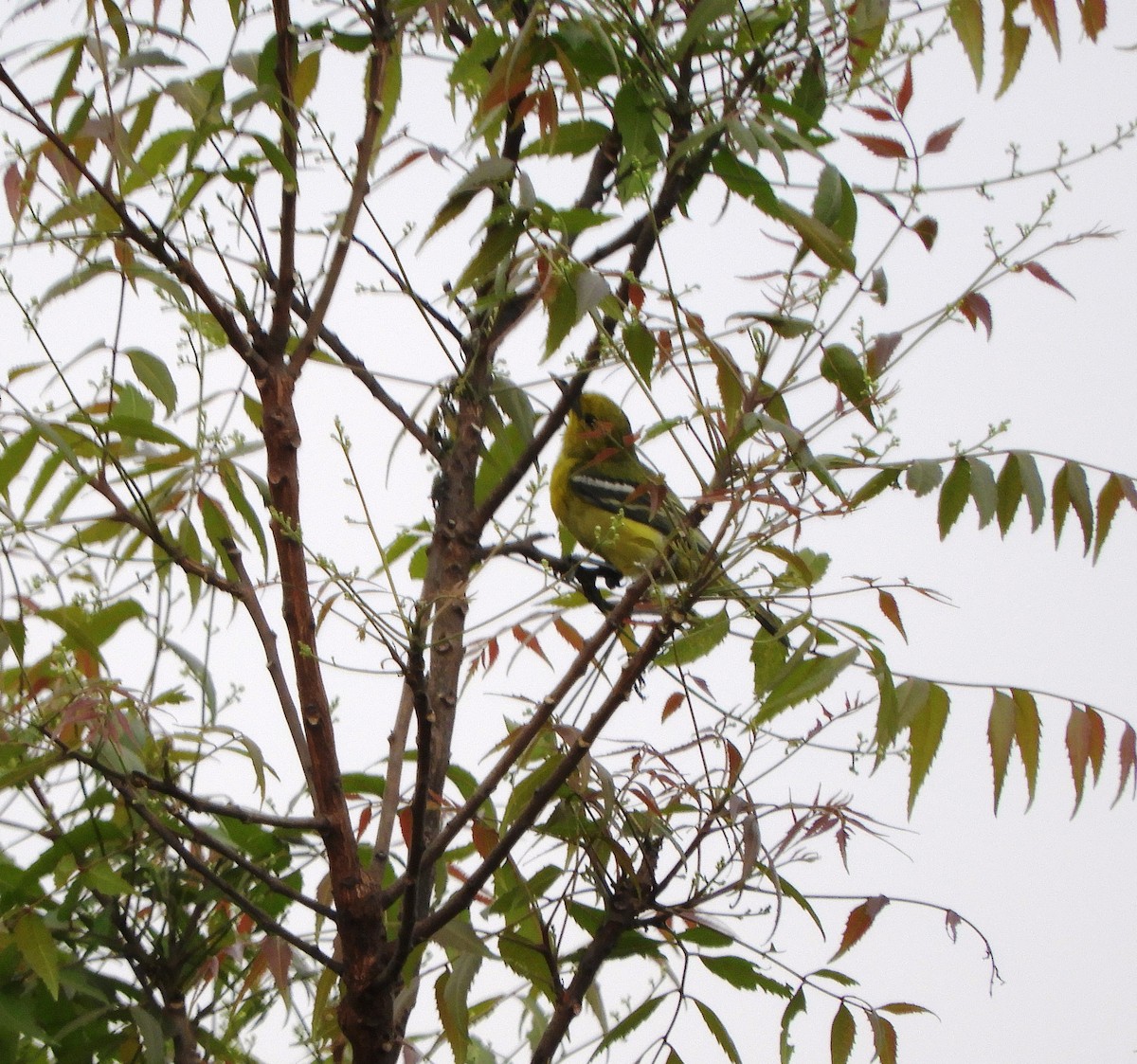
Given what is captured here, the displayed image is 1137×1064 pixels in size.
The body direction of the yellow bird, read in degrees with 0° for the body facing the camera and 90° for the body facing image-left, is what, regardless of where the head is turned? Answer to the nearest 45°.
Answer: approximately 90°
